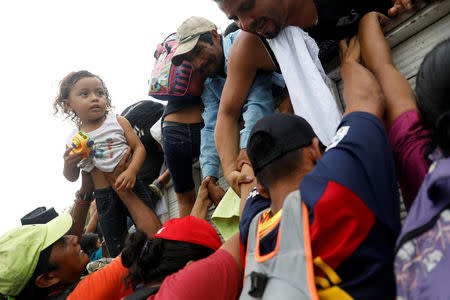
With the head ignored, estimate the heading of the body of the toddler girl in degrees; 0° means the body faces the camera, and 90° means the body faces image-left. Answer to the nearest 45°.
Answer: approximately 0°
